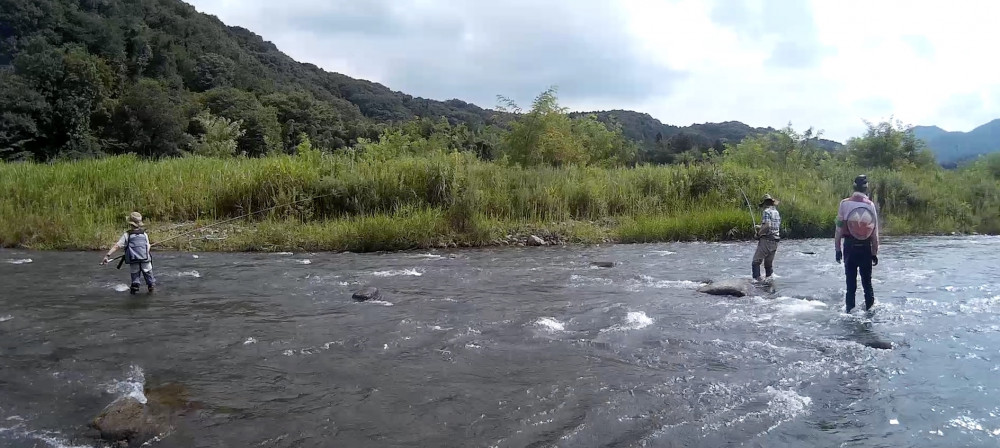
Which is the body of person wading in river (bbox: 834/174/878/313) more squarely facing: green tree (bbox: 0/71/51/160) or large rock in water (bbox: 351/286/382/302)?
the green tree

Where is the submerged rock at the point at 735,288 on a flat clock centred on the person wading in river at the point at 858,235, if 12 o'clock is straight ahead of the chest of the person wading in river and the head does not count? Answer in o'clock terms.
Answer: The submerged rock is roughly at 10 o'clock from the person wading in river.

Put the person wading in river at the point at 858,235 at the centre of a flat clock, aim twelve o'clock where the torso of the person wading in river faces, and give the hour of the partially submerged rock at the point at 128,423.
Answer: The partially submerged rock is roughly at 7 o'clock from the person wading in river.

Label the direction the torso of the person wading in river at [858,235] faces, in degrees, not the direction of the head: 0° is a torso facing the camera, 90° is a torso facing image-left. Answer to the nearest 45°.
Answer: approximately 180°

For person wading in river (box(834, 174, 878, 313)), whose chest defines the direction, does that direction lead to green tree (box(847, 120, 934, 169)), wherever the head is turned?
yes

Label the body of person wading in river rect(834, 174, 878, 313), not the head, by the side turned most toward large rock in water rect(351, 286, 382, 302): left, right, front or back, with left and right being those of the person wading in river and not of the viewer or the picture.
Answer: left

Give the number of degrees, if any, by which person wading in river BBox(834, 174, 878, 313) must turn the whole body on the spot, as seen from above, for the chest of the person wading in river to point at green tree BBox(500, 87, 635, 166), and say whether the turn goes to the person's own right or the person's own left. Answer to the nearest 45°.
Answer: approximately 45° to the person's own left

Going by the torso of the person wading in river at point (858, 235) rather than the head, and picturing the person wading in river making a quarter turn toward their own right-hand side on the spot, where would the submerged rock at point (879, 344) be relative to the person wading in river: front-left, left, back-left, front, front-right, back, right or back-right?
right

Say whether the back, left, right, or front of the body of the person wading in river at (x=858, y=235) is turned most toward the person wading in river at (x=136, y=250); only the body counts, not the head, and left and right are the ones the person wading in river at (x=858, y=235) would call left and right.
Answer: left
